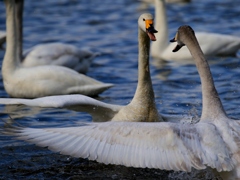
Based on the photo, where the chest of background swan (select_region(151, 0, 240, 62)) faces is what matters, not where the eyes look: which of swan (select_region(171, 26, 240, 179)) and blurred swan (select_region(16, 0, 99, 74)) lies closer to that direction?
the blurred swan

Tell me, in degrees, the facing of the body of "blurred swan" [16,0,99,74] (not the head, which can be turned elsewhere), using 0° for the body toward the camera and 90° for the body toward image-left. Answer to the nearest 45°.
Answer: approximately 90°

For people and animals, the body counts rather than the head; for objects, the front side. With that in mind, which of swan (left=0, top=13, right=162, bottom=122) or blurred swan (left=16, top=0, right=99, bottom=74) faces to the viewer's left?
the blurred swan

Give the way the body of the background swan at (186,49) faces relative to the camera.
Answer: to the viewer's left

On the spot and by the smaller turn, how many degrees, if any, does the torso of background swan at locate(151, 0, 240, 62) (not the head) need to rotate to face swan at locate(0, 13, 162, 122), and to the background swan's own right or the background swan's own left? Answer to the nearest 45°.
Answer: approximately 90° to the background swan's own left

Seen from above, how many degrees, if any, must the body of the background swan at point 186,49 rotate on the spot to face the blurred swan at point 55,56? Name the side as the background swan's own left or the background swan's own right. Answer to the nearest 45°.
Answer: approximately 45° to the background swan's own left

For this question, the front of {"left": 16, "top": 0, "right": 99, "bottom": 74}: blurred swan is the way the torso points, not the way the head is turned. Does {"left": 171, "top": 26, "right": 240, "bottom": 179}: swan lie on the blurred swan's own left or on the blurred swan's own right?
on the blurred swan's own left

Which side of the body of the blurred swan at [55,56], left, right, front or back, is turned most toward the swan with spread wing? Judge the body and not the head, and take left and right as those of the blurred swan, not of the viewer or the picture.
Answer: left
